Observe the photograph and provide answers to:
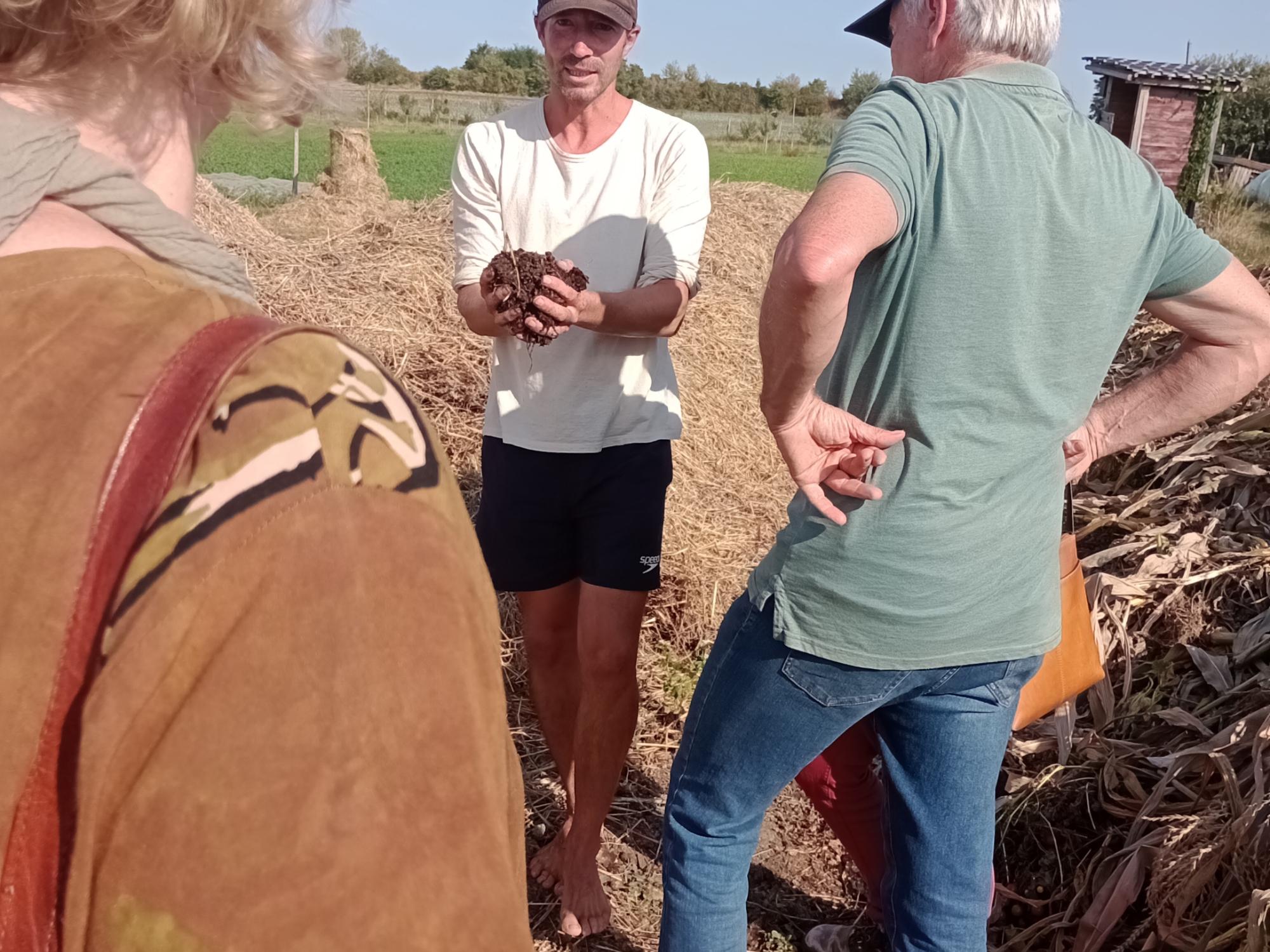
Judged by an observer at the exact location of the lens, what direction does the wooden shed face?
facing the viewer and to the left of the viewer

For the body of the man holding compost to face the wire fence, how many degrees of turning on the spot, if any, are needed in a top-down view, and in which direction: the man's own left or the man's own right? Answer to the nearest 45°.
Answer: approximately 180°

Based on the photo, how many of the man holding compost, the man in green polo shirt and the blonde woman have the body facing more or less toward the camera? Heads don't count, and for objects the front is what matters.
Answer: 1

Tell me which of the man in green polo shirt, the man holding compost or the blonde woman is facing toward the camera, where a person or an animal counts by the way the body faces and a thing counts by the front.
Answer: the man holding compost

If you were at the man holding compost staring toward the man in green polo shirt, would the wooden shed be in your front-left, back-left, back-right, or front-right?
back-left

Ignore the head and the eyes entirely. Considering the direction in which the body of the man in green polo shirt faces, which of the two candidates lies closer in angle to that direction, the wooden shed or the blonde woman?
the wooden shed

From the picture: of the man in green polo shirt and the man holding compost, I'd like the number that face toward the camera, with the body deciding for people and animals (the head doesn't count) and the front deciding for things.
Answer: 1

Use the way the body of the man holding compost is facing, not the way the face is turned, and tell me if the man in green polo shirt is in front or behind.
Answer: in front

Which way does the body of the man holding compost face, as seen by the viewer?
toward the camera

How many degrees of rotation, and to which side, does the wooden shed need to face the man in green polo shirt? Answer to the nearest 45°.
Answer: approximately 45° to its left

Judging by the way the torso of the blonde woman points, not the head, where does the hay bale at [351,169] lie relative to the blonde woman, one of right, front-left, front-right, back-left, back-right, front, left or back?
front-left

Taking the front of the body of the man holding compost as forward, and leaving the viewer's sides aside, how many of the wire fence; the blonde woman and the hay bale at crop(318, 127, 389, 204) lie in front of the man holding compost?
1

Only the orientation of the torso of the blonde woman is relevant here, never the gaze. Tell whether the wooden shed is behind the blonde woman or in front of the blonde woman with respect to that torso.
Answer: in front
